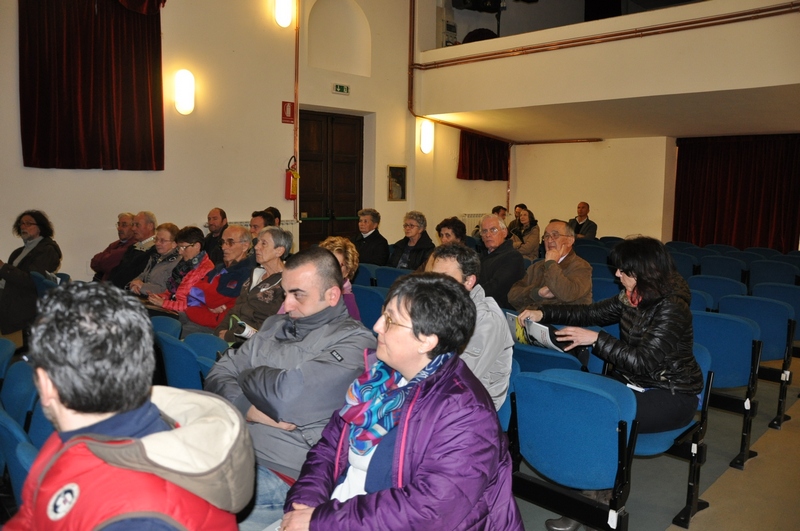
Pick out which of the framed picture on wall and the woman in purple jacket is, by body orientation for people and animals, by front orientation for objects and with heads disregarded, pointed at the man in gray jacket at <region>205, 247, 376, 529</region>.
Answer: the framed picture on wall

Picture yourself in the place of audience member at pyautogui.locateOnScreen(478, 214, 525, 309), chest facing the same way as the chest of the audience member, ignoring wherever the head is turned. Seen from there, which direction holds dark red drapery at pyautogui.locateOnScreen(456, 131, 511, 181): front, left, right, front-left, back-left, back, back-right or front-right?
back-right

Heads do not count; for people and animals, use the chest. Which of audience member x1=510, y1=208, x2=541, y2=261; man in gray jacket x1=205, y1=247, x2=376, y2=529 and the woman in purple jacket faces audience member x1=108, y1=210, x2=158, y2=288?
audience member x1=510, y1=208, x2=541, y2=261

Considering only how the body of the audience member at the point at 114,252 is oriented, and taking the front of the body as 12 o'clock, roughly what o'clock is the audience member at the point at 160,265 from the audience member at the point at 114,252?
the audience member at the point at 160,265 is roughly at 10 o'clock from the audience member at the point at 114,252.

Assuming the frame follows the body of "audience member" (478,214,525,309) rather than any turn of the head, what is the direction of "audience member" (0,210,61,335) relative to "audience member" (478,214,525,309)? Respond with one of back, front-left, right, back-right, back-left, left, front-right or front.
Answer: front-right

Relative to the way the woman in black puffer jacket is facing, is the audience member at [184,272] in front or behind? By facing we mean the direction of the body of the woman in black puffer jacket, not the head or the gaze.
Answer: in front

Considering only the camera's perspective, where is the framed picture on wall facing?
facing the viewer

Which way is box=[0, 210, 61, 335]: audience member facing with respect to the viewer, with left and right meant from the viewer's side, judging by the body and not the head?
facing the viewer and to the left of the viewer

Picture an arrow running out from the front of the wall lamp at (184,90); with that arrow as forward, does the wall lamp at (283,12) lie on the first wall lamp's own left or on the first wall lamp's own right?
on the first wall lamp's own left

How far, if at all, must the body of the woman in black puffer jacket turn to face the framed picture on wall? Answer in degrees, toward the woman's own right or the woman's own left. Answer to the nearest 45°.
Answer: approximately 45° to the woman's own right

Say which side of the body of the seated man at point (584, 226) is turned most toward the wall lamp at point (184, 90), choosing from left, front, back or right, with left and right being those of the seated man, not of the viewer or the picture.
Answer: front

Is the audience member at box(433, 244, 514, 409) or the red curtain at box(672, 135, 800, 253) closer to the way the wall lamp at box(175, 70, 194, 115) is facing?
the audience member

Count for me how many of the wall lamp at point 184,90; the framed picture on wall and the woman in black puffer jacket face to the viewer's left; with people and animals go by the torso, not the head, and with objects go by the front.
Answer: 1

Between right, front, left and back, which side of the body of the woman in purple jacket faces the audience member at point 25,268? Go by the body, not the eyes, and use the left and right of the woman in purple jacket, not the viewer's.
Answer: right
